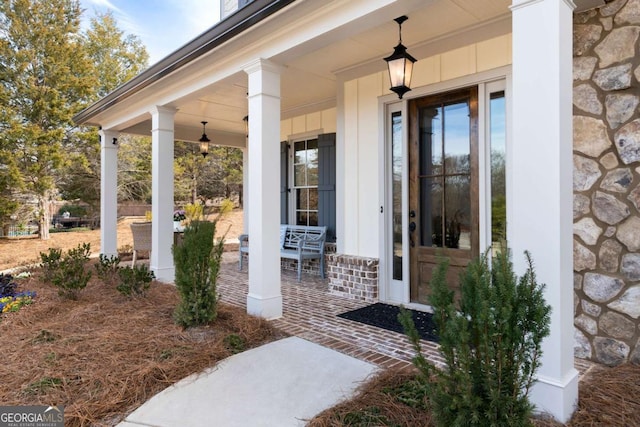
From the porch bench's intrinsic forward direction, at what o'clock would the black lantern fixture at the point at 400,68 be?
The black lantern fixture is roughly at 10 o'clock from the porch bench.

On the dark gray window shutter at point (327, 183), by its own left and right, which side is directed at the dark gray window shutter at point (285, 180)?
right

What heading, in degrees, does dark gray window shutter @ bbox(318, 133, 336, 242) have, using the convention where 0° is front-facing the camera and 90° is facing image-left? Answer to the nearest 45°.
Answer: approximately 45°

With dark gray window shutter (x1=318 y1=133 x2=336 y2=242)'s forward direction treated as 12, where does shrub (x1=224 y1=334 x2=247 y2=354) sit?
The shrub is roughly at 11 o'clock from the dark gray window shutter.

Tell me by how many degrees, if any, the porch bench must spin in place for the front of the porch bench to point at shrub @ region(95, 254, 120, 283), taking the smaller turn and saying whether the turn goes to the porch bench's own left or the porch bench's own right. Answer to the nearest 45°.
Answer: approximately 45° to the porch bench's own right

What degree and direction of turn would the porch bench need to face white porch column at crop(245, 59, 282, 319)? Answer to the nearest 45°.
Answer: approximately 45° to its left

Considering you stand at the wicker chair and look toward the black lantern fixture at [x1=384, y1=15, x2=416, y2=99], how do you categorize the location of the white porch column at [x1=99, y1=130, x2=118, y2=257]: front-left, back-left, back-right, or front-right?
back-right

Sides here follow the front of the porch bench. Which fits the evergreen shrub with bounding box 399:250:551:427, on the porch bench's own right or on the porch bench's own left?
on the porch bench's own left

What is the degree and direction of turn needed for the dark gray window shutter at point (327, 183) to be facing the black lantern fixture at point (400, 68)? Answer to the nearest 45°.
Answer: approximately 45° to its left
